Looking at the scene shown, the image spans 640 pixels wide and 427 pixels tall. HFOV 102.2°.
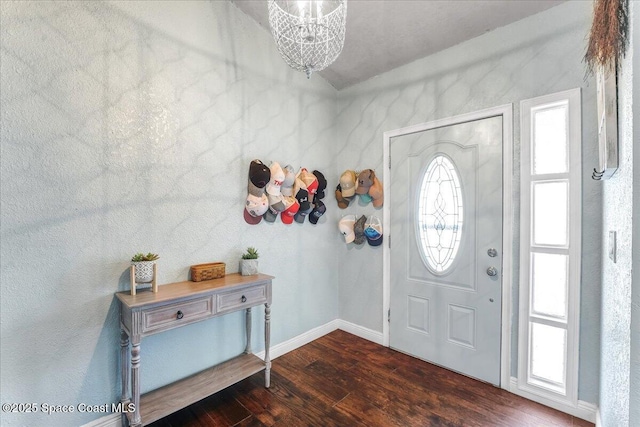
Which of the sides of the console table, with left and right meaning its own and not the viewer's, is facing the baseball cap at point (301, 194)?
left

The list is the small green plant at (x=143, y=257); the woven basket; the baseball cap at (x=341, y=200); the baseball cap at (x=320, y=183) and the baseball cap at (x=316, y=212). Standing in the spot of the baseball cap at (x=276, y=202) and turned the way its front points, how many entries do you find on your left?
3

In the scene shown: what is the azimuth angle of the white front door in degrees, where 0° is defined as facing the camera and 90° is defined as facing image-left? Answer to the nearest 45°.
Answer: approximately 45°

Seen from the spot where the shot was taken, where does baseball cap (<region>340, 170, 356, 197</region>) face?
facing the viewer and to the left of the viewer

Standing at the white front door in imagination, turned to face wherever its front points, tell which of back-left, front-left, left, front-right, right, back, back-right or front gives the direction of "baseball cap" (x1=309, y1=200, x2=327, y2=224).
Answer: front-right

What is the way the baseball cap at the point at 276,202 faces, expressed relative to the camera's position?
facing the viewer and to the right of the viewer

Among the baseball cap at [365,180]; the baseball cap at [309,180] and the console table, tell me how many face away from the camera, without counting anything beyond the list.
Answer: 0

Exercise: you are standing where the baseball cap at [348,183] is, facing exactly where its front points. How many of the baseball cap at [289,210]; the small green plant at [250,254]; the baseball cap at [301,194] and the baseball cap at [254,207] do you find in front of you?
4

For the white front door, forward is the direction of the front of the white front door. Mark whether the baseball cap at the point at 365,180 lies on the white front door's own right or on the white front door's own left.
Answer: on the white front door's own right

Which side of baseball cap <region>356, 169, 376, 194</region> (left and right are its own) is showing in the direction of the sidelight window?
left
